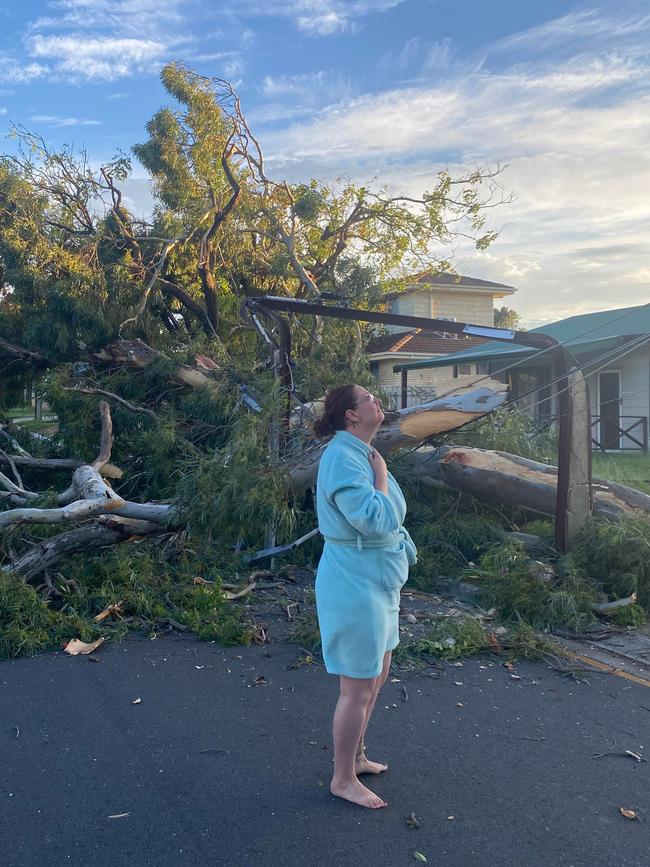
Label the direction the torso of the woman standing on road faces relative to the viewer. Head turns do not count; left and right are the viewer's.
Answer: facing to the right of the viewer

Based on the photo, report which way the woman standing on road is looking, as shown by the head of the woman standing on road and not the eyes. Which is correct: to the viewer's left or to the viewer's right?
to the viewer's right

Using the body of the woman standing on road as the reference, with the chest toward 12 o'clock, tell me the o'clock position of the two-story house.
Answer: The two-story house is roughly at 9 o'clock from the woman standing on road.
